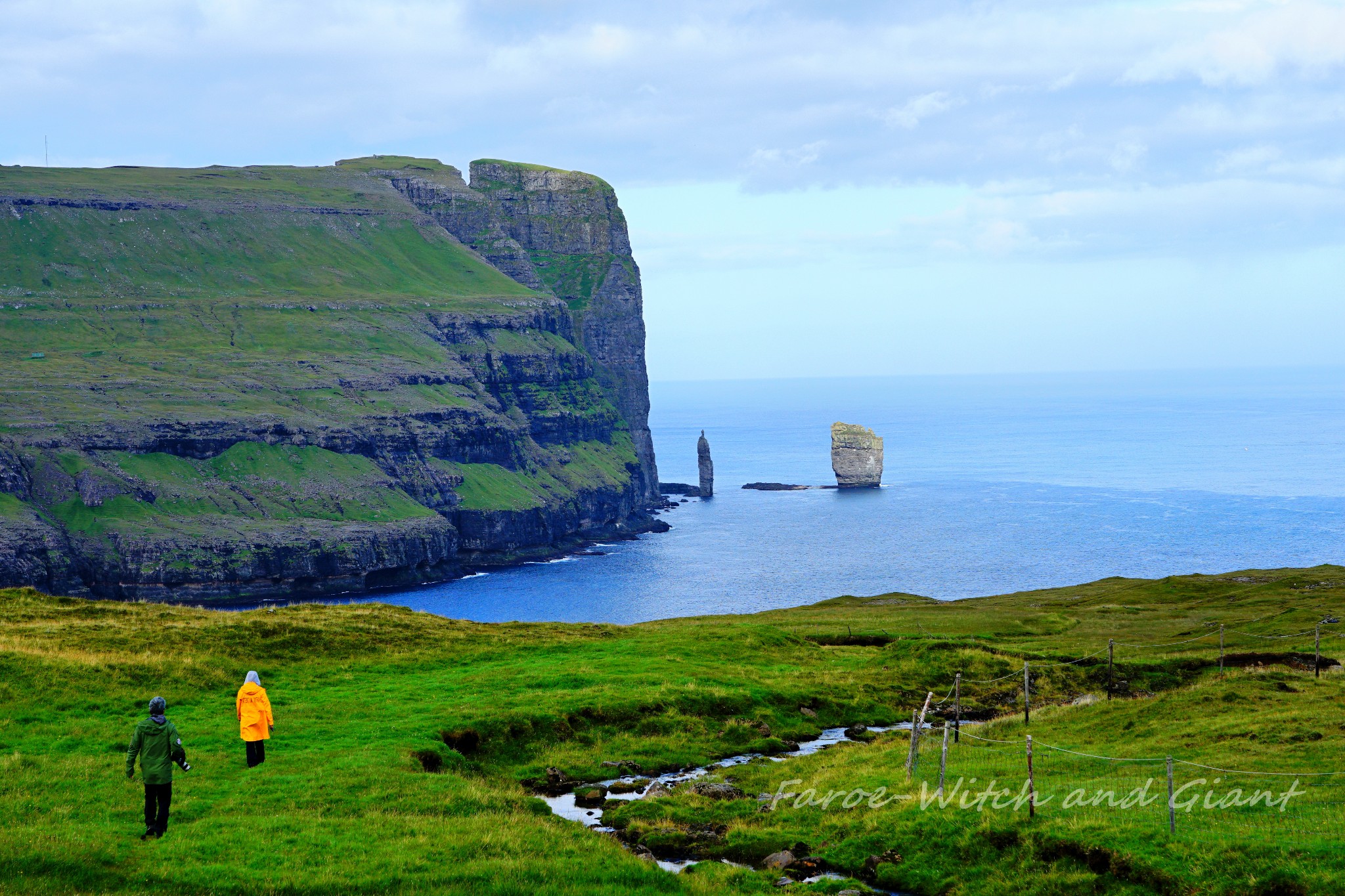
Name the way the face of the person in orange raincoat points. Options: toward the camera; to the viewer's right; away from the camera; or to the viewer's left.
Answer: away from the camera

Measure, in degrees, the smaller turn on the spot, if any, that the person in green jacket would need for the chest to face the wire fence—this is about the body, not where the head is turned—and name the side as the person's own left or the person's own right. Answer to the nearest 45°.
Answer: approximately 90° to the person's own right

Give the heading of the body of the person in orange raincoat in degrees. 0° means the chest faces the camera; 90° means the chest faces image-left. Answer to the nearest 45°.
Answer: approximately 180°

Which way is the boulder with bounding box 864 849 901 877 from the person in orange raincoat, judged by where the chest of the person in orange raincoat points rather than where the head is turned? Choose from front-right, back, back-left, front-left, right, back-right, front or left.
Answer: back-right

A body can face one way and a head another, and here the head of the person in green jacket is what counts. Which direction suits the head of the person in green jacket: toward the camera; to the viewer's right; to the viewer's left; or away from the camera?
away from the camera

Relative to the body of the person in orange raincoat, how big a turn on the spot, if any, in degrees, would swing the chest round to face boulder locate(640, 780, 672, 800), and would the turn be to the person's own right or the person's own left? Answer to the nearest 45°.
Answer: approximately 90° to the person's own right

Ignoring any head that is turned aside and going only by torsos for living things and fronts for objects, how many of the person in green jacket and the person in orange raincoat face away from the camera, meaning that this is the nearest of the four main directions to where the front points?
2

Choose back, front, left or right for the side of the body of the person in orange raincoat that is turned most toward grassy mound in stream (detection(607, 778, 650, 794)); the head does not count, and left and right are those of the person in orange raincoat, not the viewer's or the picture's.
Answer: right

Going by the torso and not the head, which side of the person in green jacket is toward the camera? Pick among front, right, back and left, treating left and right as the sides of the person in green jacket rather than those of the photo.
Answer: back

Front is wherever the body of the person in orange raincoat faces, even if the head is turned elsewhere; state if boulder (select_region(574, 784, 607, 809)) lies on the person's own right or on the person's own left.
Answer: on the person's own right
